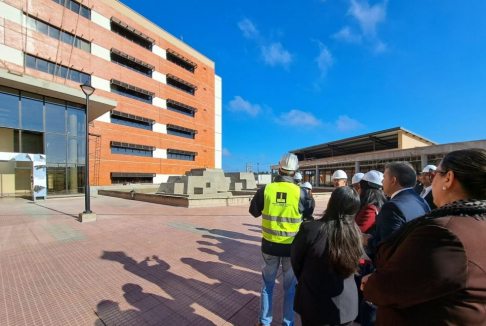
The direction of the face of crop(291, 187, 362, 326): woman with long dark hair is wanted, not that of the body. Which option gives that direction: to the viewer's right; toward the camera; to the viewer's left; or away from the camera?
away from the camera

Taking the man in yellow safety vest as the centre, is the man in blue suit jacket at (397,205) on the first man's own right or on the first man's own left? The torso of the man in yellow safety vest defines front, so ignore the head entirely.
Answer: on the first man's own right

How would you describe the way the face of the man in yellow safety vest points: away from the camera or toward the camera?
away from the camera

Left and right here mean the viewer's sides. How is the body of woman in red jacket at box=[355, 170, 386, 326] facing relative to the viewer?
facing away from the viewer and to the left of the viewer

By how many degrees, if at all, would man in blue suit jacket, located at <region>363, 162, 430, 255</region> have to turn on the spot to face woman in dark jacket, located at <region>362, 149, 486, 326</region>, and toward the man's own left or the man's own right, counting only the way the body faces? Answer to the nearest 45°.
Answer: approximately 135° to the man's own left

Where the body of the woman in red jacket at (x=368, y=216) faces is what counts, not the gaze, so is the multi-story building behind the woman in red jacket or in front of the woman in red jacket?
in front

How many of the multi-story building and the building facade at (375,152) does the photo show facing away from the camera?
0

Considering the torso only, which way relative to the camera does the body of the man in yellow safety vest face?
away from the camera

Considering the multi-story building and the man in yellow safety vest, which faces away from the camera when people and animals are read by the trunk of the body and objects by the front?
the man in yellow safety vest

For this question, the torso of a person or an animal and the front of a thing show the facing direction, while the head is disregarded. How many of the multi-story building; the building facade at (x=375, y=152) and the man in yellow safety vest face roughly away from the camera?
1

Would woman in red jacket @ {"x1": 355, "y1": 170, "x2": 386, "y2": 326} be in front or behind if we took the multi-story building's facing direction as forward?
in front

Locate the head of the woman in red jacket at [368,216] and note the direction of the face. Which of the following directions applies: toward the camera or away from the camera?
away from the camera

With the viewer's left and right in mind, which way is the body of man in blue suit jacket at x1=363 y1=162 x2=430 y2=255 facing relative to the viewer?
facing away from the viewer and to the left of the viewer

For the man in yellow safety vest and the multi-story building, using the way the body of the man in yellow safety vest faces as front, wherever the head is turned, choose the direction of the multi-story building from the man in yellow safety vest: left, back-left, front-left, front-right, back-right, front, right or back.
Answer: front-left
